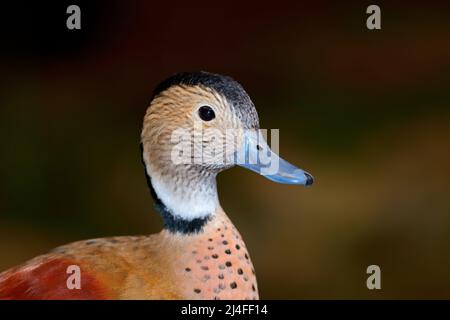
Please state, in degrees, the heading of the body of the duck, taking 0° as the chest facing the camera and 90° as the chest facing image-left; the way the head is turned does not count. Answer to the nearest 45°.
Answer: approximately 270°
